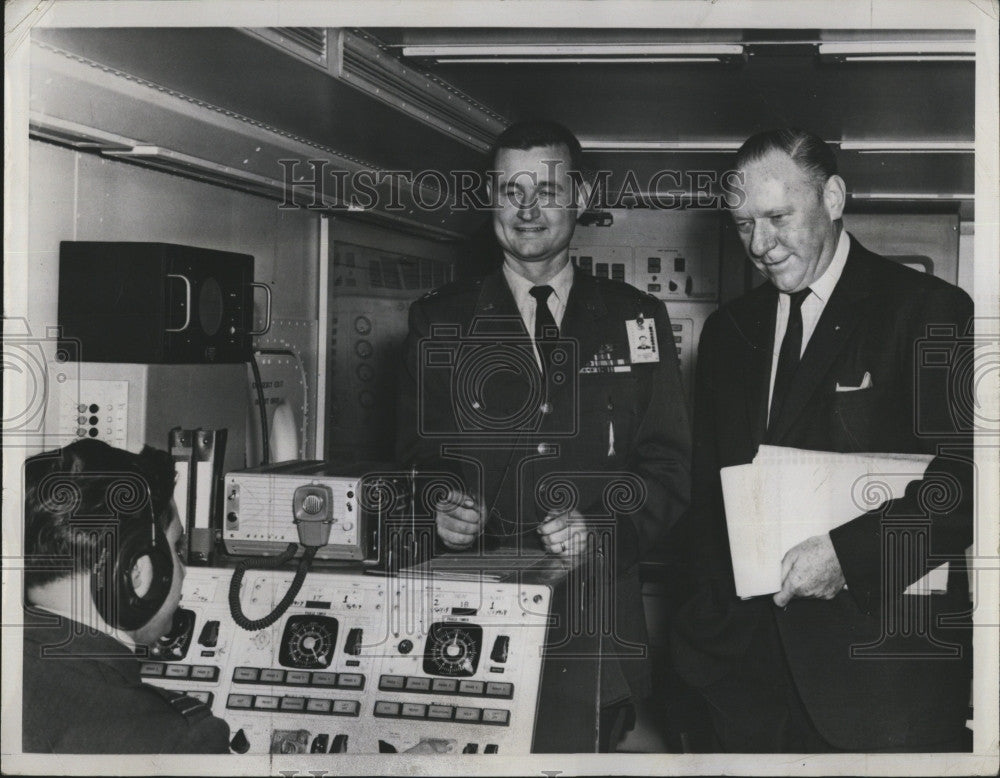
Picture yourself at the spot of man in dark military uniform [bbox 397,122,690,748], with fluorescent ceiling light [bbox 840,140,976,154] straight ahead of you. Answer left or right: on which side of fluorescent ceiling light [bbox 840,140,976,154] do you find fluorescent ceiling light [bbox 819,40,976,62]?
right

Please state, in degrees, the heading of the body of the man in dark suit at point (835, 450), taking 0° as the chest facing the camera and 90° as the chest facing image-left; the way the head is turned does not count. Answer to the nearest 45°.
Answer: approximately 45°

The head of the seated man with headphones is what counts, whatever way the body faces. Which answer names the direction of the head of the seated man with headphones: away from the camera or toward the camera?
away from the camera

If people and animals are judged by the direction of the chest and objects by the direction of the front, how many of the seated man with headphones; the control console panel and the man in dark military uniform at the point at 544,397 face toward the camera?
2

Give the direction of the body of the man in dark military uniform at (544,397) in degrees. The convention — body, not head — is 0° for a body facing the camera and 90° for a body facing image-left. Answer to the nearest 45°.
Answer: approximately 0°

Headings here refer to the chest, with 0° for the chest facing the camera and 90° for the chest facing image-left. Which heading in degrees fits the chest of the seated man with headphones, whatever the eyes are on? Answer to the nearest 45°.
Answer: approximately 225°
